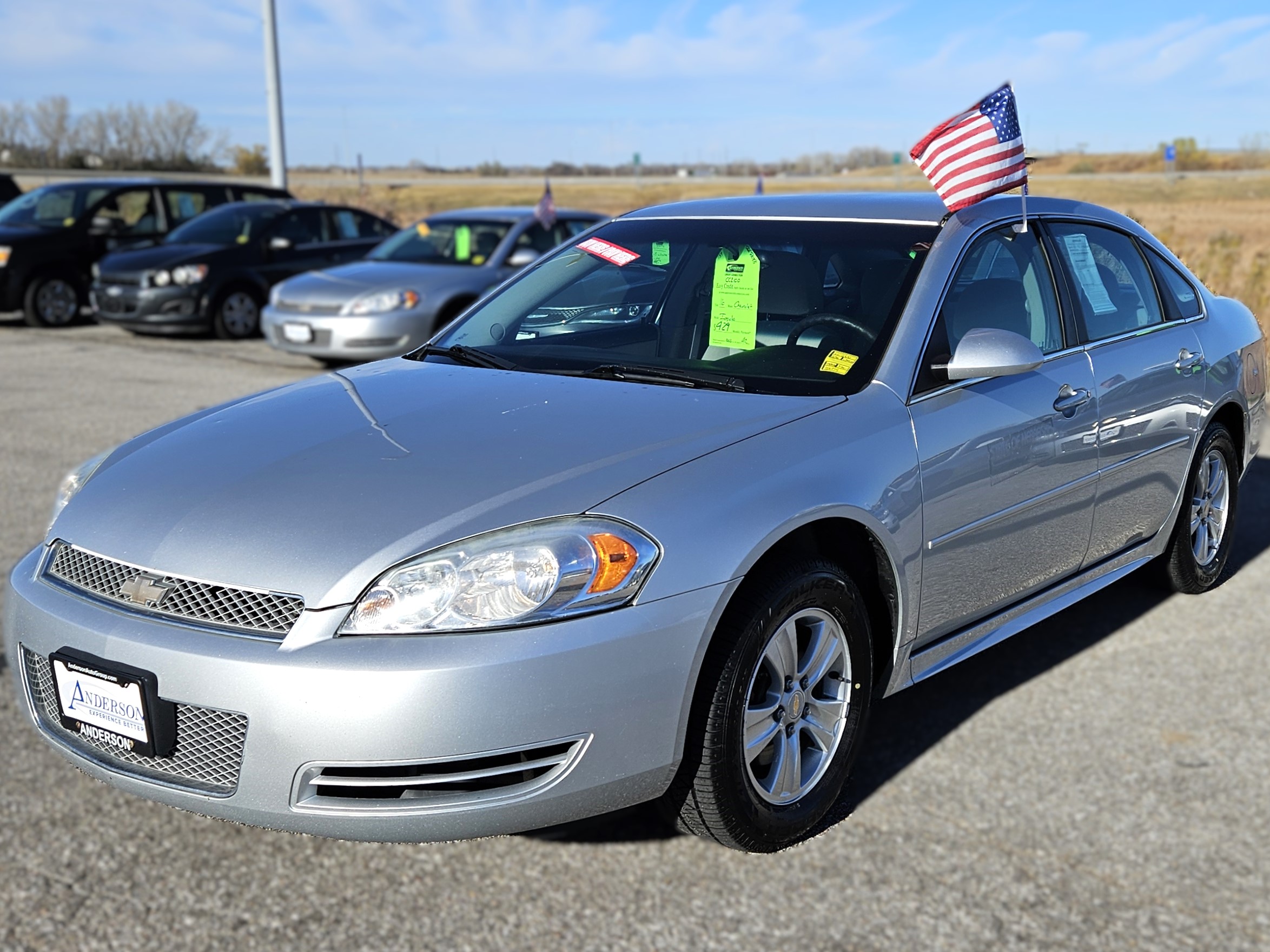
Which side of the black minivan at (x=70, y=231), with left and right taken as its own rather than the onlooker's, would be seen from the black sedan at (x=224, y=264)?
left

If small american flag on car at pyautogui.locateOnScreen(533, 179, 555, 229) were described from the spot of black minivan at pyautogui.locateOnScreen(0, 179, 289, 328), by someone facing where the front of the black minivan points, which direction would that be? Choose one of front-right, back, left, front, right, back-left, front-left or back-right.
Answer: left

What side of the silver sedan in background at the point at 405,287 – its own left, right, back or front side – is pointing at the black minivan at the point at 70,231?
right

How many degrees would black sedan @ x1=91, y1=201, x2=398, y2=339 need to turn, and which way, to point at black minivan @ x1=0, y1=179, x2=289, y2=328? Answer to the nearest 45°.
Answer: approximately 90° to its right

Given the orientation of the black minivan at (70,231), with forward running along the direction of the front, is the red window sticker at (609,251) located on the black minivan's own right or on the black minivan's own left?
on the black minivan's own left

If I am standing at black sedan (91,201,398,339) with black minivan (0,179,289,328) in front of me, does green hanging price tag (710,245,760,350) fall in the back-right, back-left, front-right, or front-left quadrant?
back-left

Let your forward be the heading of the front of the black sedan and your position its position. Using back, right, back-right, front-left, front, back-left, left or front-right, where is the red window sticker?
front-left
